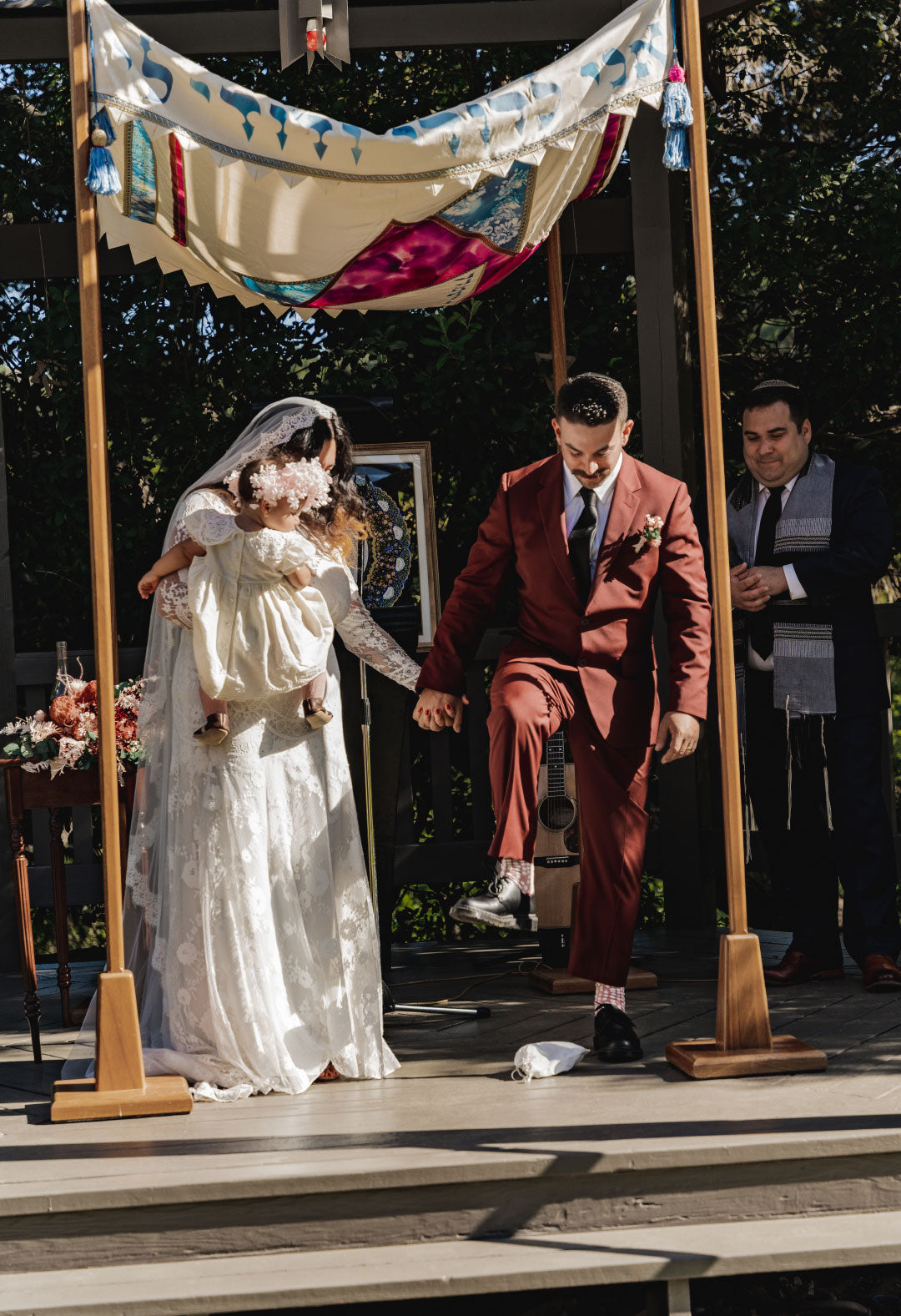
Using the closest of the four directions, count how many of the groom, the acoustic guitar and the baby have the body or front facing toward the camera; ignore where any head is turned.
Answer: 2

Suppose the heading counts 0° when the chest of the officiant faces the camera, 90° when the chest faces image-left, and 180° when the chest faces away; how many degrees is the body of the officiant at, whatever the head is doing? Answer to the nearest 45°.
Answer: approximately 45°

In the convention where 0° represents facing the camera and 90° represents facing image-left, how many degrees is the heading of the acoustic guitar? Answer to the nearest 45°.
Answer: approximately 0°

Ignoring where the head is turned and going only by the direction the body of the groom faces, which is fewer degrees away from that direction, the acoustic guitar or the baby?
the baby
